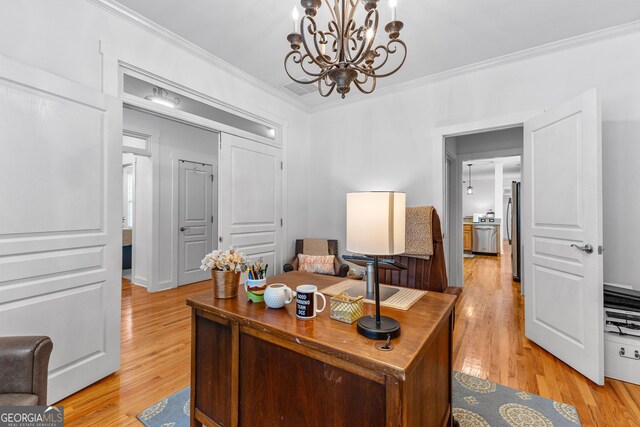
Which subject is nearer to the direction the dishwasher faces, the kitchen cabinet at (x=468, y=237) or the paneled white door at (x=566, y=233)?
the paneled white door

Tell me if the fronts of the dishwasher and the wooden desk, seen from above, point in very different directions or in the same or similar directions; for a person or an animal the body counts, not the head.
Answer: very different directions

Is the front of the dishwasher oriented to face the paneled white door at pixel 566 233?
yes

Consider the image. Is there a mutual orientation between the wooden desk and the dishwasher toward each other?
yes

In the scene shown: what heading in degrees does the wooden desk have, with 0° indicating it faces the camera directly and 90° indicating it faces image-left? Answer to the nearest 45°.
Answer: approximately 225°

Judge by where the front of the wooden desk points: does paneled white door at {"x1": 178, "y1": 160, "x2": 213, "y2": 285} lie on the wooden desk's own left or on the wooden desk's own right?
on the wooden desk's own left

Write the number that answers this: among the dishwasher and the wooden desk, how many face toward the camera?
1

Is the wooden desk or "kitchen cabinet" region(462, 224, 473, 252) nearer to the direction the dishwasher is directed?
the wooden desk

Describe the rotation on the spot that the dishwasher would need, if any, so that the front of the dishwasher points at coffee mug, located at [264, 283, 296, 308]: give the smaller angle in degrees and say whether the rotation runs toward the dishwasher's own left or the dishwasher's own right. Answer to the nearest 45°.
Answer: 0° — it already faces it
